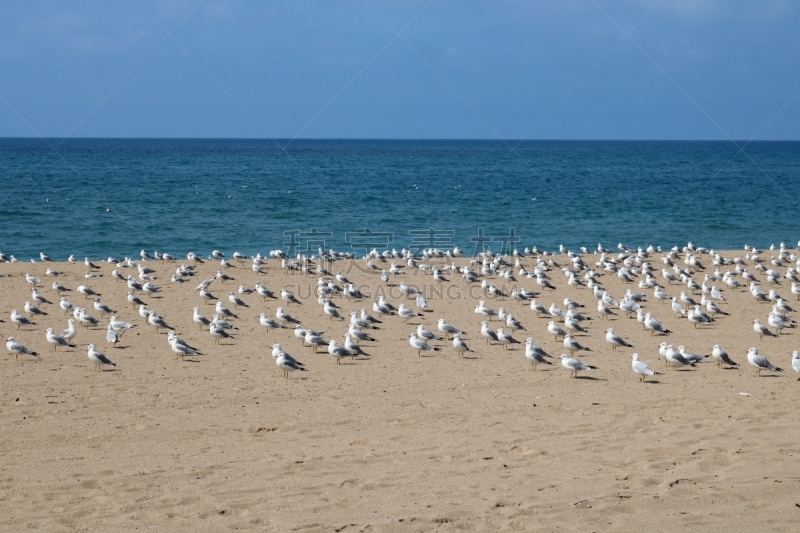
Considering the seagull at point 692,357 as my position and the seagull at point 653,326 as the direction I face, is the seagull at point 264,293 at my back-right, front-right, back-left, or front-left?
front-left

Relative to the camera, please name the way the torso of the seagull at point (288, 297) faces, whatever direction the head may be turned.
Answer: to the viewer's left

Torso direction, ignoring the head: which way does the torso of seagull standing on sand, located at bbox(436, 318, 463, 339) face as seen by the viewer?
to the viewer's left

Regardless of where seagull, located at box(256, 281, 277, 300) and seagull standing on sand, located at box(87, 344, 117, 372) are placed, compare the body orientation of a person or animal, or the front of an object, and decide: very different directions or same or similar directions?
same or similar directions

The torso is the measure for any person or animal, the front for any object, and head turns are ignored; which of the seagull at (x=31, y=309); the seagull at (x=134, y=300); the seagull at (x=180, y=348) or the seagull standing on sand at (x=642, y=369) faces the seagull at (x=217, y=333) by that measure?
the seagull standing on sand

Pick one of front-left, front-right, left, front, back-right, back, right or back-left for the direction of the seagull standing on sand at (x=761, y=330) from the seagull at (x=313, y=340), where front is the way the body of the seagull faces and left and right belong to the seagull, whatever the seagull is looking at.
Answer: back

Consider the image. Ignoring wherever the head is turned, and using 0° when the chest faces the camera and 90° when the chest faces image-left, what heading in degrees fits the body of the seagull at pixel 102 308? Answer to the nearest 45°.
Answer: approximately 90°

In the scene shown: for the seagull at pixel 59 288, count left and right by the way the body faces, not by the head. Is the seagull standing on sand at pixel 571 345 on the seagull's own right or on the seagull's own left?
on the seagull's own left

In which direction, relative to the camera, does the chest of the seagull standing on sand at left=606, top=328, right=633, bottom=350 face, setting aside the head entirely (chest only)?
to the viewer's left

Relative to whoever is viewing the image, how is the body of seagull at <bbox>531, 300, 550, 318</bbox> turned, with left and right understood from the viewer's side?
facing to the left of the viewer

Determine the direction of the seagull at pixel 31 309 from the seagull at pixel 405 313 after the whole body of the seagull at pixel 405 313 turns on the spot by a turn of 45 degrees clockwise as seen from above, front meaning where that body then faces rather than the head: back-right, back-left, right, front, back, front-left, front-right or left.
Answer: front-left

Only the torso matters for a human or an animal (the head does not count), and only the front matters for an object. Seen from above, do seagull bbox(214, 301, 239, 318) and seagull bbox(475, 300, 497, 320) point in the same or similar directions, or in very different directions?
same or similar directions
